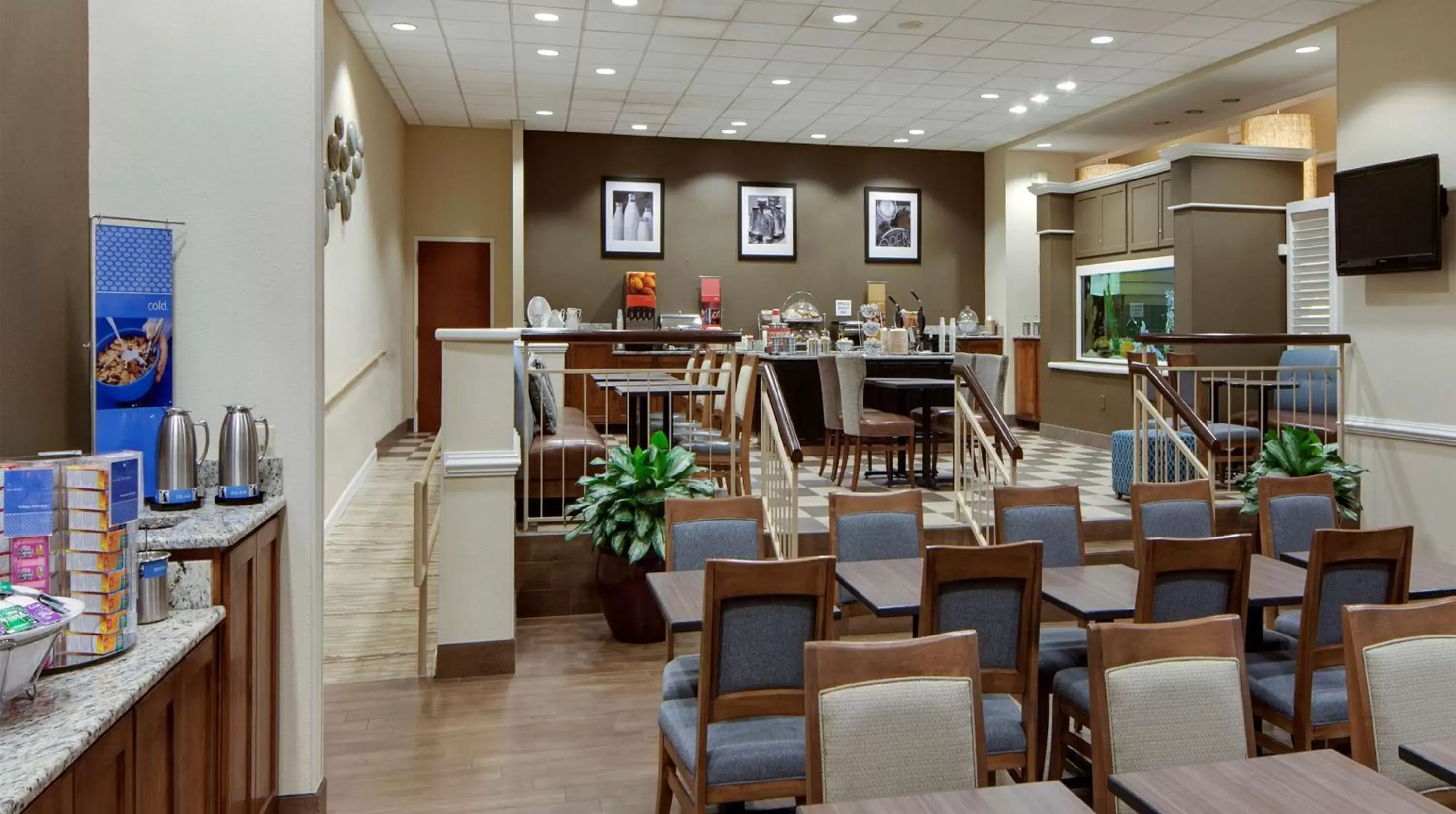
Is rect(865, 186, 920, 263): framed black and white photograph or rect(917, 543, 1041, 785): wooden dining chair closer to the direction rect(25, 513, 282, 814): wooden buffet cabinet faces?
the wooden dining chair

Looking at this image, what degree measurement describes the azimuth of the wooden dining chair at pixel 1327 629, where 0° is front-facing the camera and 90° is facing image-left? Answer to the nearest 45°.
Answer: approximately 135°

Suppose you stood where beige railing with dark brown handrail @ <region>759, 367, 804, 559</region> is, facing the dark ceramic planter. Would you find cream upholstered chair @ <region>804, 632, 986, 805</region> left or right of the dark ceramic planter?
left

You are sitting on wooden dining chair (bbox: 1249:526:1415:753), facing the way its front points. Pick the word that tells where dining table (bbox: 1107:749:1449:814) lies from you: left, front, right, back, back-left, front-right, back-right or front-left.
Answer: back-left

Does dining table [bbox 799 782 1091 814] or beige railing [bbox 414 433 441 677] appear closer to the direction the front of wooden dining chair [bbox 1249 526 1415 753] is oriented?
the beige railing

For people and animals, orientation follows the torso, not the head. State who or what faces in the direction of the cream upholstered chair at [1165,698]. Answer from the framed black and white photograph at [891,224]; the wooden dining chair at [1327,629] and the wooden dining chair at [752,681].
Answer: the framed black and white photograph

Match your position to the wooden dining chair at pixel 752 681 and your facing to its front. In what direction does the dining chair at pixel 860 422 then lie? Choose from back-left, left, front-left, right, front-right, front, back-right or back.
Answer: front-right

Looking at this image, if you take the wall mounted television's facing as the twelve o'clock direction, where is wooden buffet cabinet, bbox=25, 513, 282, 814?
The wooden buffet cabinet is roughly at 11 o'clock from the wall mounted television.

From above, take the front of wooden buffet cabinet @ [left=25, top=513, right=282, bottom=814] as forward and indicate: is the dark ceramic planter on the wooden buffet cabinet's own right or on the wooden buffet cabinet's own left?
on the wooden buffet cabinet's own left

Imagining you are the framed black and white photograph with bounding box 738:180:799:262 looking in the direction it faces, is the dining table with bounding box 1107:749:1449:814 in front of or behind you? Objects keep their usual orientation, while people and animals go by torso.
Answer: in front

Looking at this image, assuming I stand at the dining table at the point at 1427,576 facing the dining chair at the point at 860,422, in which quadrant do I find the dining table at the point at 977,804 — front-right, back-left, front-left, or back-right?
back-left
